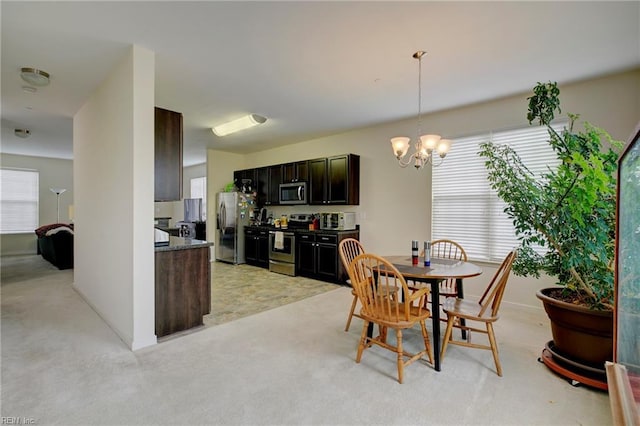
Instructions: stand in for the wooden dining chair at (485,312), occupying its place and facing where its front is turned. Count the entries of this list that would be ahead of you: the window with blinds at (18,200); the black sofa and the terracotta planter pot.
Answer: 2

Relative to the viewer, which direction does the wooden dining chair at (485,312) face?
to the viewer's left

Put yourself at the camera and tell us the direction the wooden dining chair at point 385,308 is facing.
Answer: facing away from the viewer and to the right of the viewer

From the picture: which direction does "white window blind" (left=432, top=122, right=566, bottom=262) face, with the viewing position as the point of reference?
facing the viewer

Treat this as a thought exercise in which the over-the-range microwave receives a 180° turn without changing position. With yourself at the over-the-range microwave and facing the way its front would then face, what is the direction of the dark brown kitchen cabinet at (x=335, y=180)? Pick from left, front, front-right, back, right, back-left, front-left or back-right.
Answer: right

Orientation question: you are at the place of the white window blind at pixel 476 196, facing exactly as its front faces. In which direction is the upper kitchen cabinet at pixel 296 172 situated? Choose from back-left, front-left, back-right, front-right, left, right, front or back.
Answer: right

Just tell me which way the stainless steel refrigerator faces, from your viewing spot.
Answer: facing the viewer and to the left of the viewer

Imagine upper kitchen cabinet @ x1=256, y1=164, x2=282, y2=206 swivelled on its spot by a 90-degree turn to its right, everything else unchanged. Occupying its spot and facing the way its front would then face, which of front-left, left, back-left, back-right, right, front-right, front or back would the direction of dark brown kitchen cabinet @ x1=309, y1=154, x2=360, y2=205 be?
back

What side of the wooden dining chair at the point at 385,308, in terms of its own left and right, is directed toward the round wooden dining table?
front
